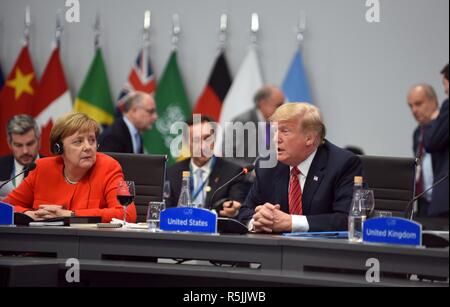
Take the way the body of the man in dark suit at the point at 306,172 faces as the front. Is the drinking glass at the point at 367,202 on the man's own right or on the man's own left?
on the man's own left

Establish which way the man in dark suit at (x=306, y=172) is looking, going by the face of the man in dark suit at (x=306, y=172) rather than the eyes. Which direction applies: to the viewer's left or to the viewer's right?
to the viewer's left

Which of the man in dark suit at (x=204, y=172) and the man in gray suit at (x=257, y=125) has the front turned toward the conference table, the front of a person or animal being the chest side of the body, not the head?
the man in dark suit at (x=204, y=172)

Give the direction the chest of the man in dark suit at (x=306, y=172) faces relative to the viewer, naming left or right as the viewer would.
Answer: facing the viewer and to the left of the viewer

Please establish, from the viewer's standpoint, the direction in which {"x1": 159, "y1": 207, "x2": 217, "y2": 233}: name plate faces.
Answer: facing the viewer

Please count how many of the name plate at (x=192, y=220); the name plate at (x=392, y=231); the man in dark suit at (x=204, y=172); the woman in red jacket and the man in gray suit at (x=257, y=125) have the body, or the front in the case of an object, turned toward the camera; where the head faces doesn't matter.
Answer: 4

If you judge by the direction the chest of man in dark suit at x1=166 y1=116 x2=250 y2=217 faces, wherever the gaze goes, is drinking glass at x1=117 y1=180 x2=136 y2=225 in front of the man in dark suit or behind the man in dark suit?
in front

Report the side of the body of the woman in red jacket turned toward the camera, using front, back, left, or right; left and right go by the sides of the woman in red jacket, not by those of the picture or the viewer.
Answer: front

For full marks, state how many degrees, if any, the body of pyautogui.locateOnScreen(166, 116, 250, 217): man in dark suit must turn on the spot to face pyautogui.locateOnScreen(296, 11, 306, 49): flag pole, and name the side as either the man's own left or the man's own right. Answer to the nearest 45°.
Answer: approximately 135° to the man's own left

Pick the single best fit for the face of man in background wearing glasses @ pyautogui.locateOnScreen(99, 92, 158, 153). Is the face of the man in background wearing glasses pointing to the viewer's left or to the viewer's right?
to the viewer's right
